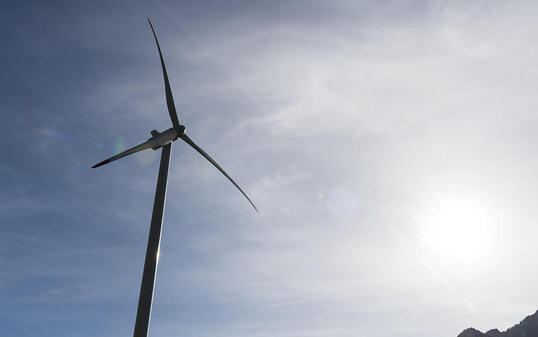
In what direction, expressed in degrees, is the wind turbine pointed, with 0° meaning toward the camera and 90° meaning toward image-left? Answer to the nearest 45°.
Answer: approximately 315°
